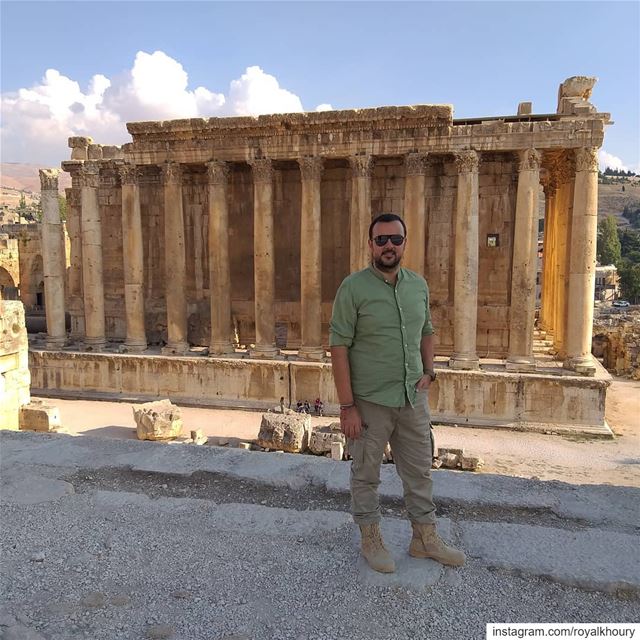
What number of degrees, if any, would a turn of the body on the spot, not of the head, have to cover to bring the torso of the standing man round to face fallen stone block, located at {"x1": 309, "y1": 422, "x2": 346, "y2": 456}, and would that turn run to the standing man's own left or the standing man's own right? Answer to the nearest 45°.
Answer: approximately 135° to the standing man's own left

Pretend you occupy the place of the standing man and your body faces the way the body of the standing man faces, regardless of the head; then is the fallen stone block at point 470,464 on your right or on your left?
on your left

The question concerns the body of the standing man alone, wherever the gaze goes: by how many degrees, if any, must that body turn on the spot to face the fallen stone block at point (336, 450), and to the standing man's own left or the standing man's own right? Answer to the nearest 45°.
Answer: approximately 135° to the standing man's own left

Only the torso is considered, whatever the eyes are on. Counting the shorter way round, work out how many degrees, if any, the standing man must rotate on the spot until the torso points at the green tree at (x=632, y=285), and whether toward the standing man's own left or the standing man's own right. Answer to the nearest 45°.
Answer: approximately 90° to the standing man's own left
